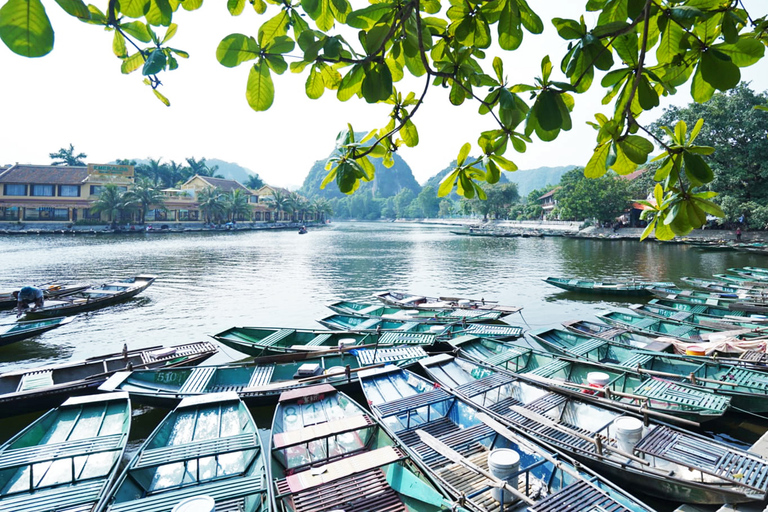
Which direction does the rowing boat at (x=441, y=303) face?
to the viewer's left

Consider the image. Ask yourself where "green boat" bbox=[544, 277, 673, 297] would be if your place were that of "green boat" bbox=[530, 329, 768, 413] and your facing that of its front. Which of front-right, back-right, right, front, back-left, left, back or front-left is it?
front-right

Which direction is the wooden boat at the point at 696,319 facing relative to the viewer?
to the viewer's left

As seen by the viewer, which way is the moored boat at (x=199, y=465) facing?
away from the camera

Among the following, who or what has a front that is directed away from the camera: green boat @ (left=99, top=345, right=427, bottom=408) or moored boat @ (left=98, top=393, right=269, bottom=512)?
the moored boat

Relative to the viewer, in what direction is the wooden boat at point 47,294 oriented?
to the viewer's right

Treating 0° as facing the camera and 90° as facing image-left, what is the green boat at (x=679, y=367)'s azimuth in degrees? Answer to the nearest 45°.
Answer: approximately 135°

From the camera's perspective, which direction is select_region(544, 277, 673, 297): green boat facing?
to the viewer's left

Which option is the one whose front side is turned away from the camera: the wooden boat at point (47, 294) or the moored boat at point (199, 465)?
the moored boat

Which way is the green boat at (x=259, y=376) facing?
to the viewer's left

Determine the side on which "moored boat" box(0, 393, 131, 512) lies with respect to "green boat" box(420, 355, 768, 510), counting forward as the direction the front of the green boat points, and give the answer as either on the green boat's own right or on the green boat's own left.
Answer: on the green boat's own left

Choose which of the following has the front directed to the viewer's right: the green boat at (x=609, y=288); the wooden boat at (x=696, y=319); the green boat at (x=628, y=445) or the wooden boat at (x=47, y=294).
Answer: the wooden boat at (x=47, y=294)

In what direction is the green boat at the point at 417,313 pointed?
to the viewer's left

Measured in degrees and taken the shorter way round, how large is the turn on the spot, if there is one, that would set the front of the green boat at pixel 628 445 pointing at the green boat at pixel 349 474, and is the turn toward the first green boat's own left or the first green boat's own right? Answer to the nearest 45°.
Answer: approximately 90° to the first green boat's own left

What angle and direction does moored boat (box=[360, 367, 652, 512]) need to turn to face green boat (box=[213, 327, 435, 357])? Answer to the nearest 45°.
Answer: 0° — it already faces it

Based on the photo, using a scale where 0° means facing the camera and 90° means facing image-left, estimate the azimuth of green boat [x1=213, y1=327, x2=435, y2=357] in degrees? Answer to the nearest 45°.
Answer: approximately 90°
